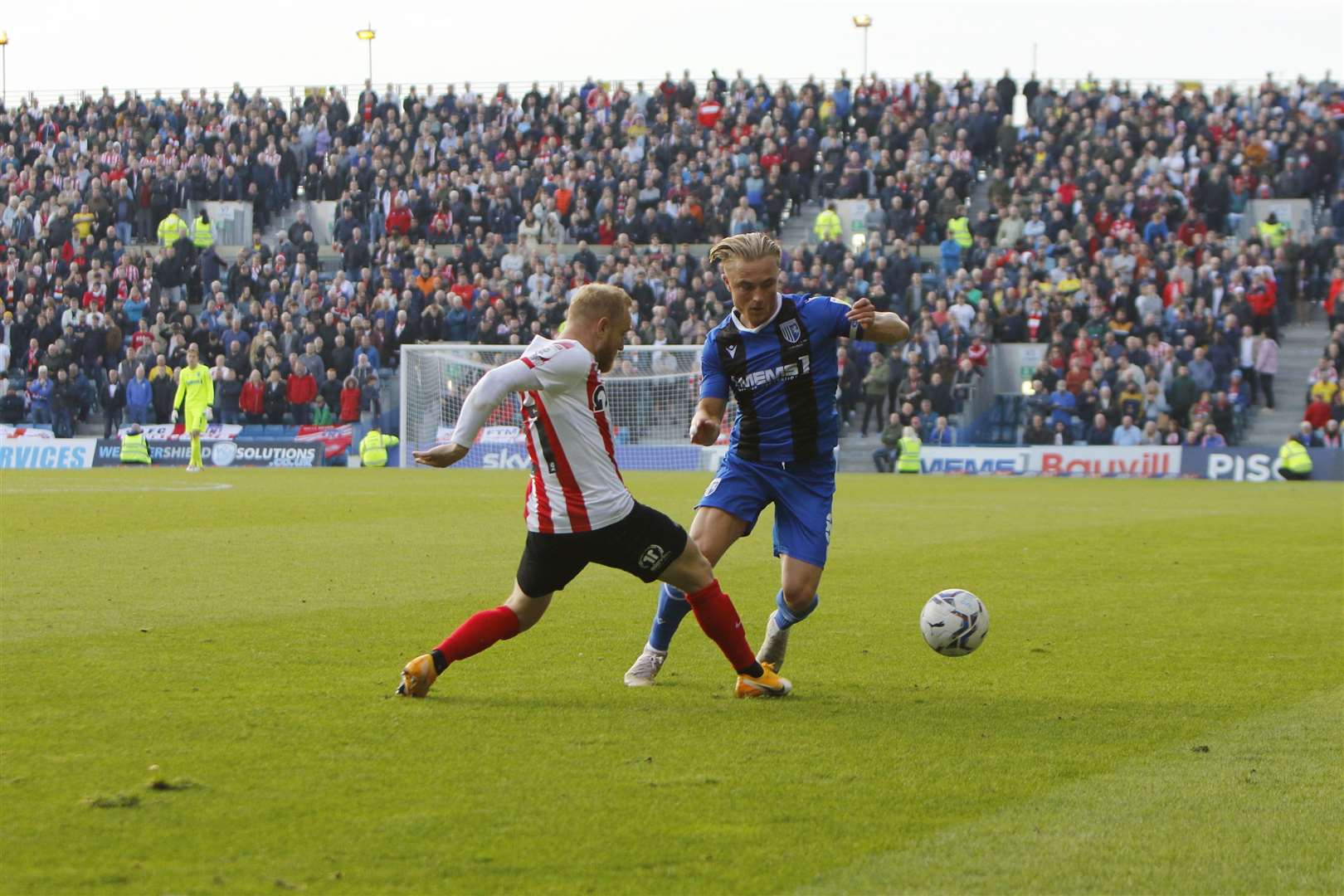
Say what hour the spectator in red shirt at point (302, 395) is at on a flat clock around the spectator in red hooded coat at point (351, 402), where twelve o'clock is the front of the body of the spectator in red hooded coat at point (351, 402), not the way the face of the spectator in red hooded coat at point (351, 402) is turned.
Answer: the spectator in red shirt at point (302, 395) is roughly at 4 o'clock from the spectator in red hooded coat at point (351, 402).

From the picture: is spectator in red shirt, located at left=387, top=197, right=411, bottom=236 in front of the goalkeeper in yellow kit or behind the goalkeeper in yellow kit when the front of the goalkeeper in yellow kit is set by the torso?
behind

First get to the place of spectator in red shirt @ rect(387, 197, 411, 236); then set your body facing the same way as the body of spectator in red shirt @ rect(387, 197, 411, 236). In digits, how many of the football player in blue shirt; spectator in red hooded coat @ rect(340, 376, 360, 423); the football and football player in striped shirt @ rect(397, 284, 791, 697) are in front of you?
4

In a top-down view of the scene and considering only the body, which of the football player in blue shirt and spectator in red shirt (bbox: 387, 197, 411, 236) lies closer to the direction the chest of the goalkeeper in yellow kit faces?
the football player in blue shirt

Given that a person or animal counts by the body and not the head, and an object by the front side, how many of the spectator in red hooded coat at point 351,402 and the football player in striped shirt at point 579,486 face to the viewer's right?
1

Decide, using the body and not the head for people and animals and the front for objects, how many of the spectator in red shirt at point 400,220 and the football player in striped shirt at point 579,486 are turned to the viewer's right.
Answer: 1

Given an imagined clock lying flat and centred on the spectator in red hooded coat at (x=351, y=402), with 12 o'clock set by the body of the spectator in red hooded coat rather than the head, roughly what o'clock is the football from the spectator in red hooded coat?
The football is roughly at 12 o'clock from the spectator in red hooded coat.

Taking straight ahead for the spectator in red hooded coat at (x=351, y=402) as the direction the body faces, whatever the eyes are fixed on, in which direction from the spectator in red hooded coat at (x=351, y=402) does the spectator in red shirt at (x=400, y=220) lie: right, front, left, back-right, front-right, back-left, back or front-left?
back

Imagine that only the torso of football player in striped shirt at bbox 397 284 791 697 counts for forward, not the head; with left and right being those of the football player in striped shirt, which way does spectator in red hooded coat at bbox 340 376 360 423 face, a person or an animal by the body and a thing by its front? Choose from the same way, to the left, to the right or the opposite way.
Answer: to the right

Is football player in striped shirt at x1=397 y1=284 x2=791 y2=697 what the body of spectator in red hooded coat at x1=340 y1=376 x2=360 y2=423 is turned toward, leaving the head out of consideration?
yes

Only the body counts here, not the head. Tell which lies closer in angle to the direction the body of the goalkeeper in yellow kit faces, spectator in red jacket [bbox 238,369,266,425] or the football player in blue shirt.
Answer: the football player in blue shirt

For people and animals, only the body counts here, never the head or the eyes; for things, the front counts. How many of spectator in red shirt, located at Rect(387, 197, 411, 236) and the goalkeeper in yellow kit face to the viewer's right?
0

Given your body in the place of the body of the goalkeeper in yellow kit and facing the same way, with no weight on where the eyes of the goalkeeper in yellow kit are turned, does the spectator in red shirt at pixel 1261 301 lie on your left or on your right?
on your left

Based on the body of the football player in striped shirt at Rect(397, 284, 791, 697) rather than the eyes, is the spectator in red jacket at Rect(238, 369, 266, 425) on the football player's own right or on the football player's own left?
on the football player's own left

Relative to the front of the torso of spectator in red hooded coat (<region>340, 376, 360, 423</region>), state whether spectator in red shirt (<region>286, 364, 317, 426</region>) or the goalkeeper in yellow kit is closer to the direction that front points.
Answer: the goalkeeper in yellow kit
